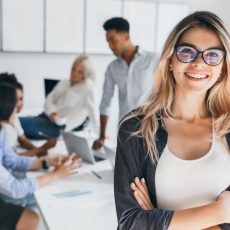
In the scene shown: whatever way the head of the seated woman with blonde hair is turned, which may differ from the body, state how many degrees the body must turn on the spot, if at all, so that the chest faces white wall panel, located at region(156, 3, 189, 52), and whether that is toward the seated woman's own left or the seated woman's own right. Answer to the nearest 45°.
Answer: approximately 180°

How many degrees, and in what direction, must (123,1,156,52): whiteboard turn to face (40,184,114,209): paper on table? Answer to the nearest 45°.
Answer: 0° — it already faces it

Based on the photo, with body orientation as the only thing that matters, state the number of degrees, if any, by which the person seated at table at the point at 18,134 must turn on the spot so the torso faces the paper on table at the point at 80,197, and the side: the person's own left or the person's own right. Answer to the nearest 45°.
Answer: approximately 90° to the person's own right

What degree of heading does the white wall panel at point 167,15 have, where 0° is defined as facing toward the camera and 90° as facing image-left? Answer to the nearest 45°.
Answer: approximately 0°

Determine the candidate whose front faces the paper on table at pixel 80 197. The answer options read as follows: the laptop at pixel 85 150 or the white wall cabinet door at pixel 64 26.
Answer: the white wall cabinet door

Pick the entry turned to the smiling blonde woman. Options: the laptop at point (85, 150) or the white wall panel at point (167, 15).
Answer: the white wall panel

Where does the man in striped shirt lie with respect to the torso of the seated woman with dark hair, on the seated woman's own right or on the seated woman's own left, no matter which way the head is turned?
on the seated woman's own left
